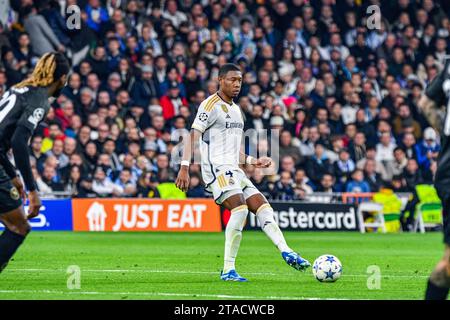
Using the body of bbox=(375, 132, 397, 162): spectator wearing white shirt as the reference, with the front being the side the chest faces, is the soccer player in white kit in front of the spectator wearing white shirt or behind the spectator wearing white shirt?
in front

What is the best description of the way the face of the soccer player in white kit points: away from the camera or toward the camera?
toward the camera

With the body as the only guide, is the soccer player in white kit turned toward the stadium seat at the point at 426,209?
no

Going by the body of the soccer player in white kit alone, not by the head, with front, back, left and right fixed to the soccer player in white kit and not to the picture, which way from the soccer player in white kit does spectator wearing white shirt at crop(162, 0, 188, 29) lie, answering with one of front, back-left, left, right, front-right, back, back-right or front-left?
back-left

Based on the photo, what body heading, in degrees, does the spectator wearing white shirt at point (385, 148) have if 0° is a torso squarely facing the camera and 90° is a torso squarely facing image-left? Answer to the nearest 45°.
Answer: approximately 0°

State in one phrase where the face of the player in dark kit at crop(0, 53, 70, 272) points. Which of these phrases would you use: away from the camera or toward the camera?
away from the camera

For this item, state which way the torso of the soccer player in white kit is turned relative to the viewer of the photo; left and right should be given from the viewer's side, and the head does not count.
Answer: facing the viewer and to the right of the viewer

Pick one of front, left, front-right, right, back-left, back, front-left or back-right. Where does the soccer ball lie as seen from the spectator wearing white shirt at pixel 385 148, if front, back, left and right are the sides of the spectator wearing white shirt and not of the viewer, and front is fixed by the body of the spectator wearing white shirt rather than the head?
front
